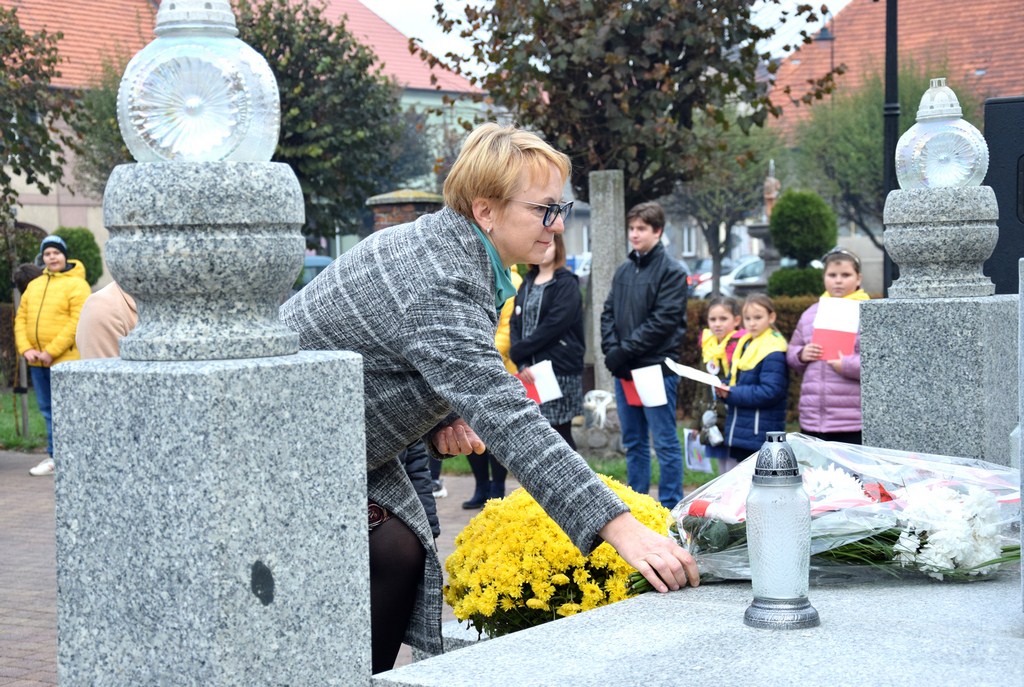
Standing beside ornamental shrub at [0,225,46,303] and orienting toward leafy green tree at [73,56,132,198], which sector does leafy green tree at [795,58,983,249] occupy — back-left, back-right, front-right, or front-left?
front-right

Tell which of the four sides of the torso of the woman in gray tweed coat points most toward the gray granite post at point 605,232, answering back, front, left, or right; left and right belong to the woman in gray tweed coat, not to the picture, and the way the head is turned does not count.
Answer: left

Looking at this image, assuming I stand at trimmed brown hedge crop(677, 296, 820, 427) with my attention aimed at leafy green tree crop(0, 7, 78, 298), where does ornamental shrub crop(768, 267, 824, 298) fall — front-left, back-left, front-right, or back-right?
back-right

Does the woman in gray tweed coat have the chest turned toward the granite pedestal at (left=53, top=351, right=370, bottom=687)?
no

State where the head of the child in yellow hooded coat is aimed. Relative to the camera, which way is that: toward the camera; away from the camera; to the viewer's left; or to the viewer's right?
toward the camera

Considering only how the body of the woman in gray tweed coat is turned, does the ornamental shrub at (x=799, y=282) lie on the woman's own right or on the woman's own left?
on the woman's own left

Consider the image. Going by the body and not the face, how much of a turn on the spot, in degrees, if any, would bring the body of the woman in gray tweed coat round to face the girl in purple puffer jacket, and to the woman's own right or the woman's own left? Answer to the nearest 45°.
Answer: approximately 45° to the woman's own left

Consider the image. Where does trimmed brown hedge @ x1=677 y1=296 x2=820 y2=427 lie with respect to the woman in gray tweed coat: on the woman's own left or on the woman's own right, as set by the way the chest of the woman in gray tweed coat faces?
on the woman's own left

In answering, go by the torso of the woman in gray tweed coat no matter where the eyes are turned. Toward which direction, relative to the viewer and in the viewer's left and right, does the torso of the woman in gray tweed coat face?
facing to the right of the viewer

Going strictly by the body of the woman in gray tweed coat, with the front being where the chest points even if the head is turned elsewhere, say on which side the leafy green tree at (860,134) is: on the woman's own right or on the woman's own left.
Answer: on the woman's own left

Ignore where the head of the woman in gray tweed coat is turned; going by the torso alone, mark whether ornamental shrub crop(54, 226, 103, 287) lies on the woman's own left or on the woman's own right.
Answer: on the woman's own left

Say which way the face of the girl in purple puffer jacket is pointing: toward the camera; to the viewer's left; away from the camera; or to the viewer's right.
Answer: toward the camera

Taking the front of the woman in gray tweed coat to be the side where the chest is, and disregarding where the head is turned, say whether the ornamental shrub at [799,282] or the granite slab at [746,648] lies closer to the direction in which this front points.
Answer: the granite slab

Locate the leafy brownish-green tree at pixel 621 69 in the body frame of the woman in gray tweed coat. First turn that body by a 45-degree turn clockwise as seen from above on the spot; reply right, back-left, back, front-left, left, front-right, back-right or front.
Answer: back-left

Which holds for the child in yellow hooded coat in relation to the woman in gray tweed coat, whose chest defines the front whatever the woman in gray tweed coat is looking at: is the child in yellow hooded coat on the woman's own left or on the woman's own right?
on the woman's own left

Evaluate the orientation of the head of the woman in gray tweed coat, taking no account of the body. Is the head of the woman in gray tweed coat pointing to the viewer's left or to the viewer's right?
to the viewer's right

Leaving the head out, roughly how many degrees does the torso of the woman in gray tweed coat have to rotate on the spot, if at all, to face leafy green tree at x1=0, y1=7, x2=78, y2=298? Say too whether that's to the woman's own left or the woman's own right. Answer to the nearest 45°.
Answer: approximately 135° to the woman's own left
